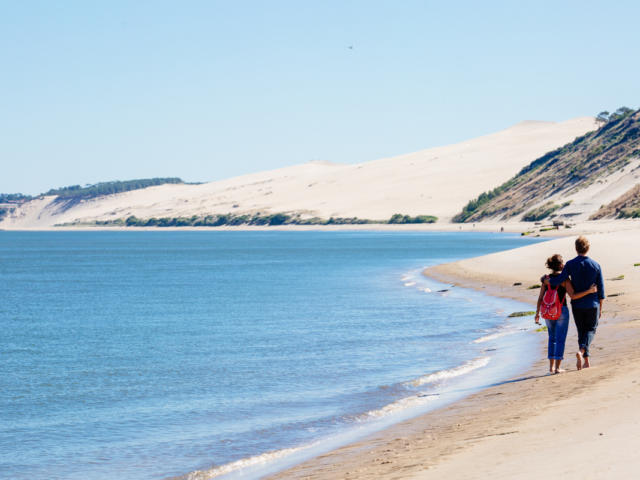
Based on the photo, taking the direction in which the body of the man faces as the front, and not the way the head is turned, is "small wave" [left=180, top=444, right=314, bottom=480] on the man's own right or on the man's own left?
on the man's own left

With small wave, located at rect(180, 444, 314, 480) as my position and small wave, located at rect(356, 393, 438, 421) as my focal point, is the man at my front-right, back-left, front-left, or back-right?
front-right

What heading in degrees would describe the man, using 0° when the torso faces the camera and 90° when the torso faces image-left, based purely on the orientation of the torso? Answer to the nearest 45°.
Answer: approximately 180°

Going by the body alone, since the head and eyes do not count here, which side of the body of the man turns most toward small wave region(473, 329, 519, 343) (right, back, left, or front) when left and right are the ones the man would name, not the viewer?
front

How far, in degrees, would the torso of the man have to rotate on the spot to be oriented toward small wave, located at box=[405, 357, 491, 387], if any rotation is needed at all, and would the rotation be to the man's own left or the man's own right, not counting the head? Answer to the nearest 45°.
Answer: approximately 45° to the man's own left

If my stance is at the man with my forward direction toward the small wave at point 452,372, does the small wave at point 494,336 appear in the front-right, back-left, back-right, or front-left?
front-right

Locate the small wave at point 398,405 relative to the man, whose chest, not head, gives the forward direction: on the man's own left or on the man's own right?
on the man's own left

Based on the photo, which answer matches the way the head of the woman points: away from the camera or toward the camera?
away from the camera
